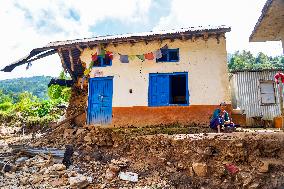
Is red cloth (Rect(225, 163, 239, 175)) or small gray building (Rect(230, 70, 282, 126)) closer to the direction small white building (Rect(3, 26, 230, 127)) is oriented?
the red cloth

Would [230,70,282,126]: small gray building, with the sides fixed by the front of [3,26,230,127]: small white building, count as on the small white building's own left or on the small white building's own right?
on the small white building's own left

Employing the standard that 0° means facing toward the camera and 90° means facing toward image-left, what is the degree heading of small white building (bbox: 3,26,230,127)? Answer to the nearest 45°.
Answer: approximately 0°

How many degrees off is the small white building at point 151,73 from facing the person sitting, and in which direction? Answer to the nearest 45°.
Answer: approximately 45° to its left

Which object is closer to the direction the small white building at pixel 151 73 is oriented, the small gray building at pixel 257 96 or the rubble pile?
the rubble pile
